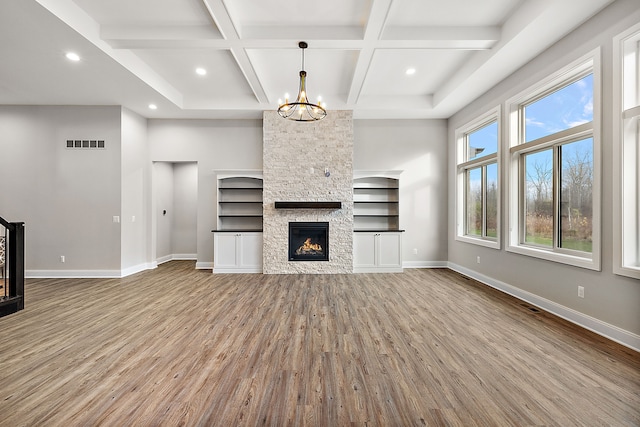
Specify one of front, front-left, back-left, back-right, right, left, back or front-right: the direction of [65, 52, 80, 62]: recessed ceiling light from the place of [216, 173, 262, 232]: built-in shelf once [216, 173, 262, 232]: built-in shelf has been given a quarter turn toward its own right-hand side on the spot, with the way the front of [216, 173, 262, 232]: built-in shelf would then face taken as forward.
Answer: front-left

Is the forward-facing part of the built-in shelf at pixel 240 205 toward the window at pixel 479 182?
no

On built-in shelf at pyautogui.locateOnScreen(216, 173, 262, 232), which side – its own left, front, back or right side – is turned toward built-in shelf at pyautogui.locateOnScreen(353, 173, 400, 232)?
left

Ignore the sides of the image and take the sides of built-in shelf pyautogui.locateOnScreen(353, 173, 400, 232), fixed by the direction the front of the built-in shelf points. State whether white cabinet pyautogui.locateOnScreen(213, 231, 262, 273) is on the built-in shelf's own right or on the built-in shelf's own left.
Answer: on the built-in shelf's own right

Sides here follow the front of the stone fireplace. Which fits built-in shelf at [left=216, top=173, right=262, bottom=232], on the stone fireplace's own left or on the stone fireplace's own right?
on the stone fireplace's own right

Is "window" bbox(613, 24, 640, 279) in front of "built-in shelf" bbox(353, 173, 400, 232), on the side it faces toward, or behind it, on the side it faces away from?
in front

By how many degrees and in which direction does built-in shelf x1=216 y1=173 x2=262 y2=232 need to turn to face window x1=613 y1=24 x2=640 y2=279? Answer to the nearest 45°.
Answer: approximately 45° to its left

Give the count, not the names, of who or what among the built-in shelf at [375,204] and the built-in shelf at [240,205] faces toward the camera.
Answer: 2

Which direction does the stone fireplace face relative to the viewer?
toward the camera

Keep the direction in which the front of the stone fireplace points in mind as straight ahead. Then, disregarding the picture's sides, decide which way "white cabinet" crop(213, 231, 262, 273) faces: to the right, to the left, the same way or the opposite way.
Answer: the same way

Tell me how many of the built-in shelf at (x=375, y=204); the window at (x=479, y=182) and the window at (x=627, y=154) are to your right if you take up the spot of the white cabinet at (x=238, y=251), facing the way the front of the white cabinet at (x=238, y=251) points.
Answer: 0

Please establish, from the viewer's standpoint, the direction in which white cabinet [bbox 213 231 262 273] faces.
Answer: facing the viewer

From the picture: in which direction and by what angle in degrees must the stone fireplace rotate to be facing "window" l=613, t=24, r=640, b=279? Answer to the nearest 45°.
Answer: approximately 45° to its left

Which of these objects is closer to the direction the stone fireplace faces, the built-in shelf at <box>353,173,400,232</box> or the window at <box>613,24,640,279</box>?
the window

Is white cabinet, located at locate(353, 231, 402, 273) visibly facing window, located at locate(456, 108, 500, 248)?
no

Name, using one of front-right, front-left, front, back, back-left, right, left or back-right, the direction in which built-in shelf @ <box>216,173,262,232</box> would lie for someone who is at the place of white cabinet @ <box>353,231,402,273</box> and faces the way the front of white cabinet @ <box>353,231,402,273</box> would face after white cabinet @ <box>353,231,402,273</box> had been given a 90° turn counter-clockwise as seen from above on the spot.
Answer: back

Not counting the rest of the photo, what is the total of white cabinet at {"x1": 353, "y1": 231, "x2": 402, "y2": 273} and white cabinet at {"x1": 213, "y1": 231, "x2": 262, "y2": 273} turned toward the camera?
2
